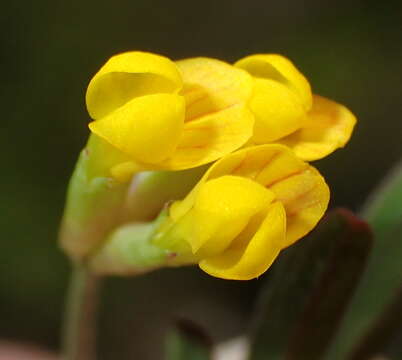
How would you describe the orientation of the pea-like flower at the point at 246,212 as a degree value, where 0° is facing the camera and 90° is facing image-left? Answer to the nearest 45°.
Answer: approximately 315°
